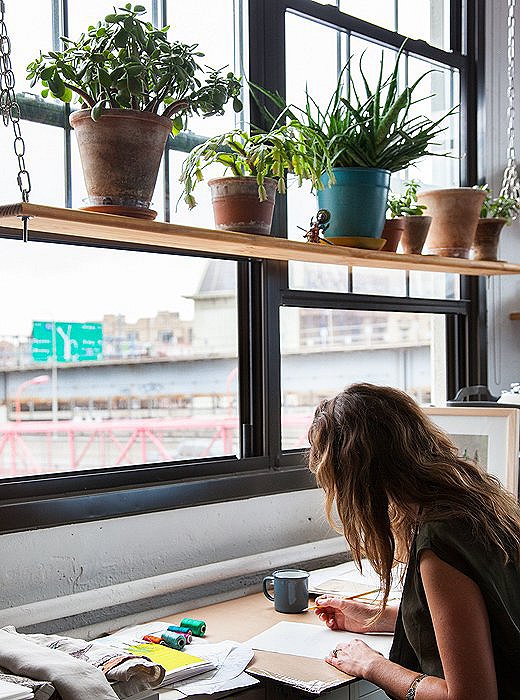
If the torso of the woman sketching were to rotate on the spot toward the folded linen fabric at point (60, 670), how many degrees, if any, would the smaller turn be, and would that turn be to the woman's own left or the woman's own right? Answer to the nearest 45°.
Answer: approximately 45° to the woman's own left

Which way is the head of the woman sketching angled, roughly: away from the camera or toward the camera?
away from the camera

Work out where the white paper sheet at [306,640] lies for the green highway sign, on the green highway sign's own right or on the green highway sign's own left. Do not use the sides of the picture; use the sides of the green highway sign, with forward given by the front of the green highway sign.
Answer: on the green highway sign's own left

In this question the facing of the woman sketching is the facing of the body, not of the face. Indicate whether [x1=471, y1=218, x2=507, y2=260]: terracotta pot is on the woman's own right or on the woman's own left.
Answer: on the woman's own right
